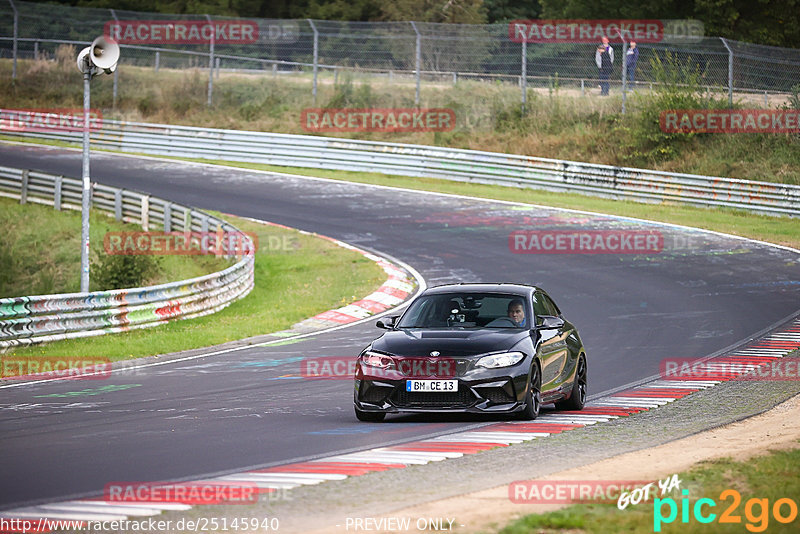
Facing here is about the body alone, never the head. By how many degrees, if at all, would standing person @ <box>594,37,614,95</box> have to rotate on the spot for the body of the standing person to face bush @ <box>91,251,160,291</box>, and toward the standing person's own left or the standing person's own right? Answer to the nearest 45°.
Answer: approximately 45° to the standing person's own right

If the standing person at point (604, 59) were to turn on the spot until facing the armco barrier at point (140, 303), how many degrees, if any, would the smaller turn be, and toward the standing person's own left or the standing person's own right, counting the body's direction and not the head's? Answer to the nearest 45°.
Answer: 0° — they already face it

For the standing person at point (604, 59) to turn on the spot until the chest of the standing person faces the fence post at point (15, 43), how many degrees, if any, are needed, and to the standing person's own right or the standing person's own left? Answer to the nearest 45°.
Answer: approximately 90° to the standing person's own right

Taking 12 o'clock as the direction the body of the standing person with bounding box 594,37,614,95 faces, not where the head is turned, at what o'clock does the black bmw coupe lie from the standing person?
The black bmw coupe is roughly at 12 o'clock from the standing person.

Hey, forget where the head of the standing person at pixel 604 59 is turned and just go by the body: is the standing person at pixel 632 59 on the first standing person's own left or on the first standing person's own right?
on the first standing person's own left

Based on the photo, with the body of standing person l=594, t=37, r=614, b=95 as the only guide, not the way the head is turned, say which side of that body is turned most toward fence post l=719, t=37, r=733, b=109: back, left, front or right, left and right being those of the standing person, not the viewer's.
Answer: left

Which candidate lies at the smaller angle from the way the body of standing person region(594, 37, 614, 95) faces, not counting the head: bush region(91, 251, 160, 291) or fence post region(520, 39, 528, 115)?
the bush

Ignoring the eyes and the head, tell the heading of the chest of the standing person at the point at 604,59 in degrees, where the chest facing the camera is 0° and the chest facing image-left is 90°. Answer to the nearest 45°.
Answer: approximately 0°
